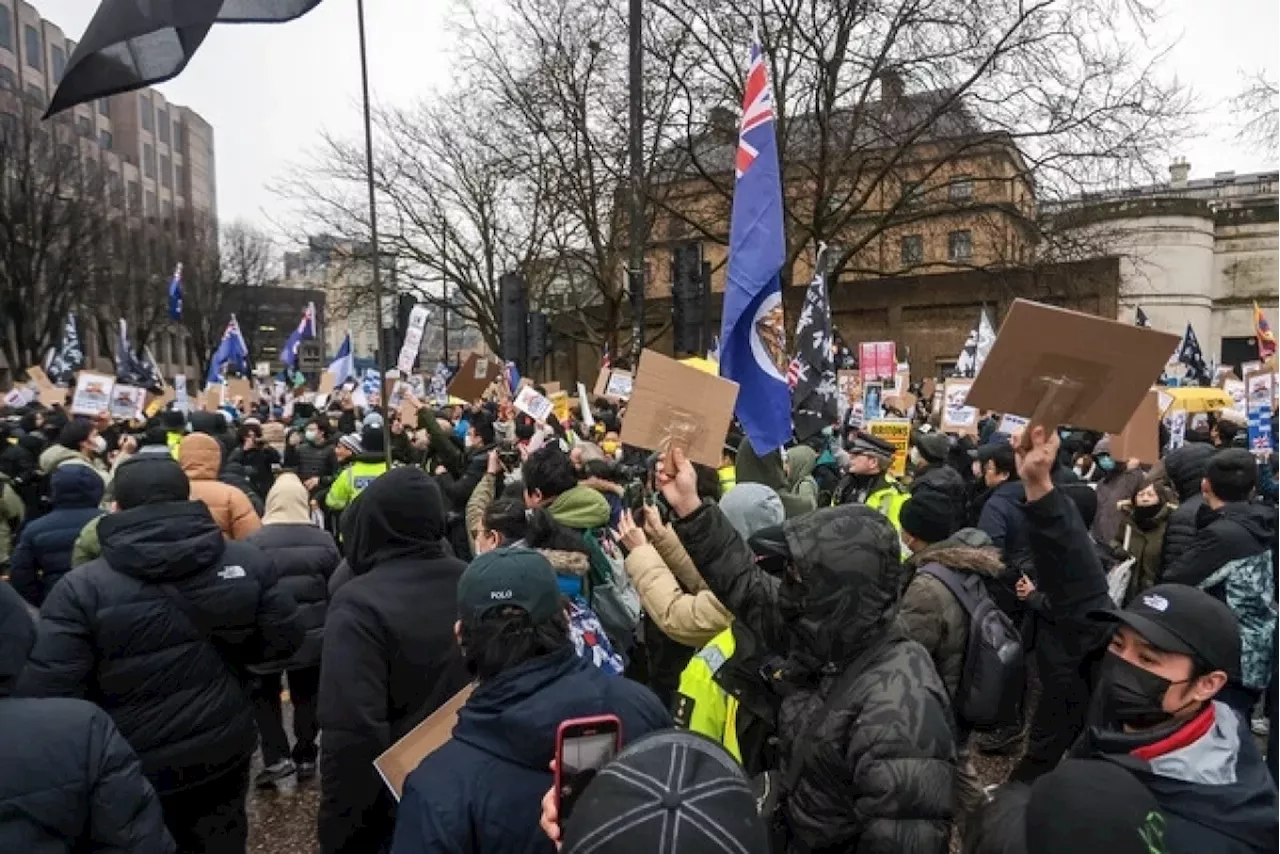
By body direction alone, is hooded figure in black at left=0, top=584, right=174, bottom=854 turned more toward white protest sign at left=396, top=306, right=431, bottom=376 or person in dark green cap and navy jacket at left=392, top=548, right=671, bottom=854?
the white protest sign

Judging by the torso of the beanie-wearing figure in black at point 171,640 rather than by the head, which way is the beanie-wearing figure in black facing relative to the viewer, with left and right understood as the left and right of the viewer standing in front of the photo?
facing away from the viewer

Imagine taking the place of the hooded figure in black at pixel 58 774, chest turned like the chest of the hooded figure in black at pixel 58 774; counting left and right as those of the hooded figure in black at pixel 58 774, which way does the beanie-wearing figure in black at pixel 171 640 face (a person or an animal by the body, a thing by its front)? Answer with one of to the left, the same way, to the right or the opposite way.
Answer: the same way

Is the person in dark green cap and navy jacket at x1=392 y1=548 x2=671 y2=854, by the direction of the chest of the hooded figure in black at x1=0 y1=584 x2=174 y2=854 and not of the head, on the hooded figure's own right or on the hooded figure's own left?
on the hooded figure's own right

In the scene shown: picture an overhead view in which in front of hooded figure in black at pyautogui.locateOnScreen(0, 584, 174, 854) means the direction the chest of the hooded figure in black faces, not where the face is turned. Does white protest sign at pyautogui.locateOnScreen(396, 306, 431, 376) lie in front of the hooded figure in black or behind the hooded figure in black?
in front

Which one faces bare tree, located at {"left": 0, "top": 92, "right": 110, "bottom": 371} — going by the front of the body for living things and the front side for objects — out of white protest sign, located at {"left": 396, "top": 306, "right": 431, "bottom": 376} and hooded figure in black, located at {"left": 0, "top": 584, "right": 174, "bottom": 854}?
the hooded figure in black

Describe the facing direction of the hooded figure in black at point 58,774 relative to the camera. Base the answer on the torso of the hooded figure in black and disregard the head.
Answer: away from the camera

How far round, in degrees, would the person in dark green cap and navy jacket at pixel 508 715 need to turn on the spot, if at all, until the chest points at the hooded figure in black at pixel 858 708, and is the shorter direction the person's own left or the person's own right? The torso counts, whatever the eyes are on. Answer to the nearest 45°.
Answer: approximately 90° to the person's own right

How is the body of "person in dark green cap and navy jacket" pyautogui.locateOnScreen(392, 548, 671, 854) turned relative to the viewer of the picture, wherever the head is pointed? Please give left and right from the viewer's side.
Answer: facing away from the viewer

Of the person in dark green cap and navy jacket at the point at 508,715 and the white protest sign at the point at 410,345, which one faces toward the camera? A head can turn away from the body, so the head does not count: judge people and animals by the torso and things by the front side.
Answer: the white protest sign

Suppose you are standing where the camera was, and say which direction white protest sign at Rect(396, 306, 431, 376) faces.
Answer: facing the viewer

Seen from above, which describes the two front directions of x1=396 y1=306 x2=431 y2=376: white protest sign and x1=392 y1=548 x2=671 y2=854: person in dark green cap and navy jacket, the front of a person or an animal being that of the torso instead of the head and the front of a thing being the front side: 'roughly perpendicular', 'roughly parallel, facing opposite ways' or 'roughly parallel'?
roughly parallel, facing opposite ways

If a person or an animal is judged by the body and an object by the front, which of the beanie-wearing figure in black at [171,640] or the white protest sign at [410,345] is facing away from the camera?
the beanie-wearing figure in black

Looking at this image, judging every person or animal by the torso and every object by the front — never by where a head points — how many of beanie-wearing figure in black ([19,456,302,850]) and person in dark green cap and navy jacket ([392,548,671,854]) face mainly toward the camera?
0

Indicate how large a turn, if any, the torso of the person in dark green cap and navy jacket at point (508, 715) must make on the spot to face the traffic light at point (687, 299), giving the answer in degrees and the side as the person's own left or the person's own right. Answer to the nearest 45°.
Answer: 0° — they already face it

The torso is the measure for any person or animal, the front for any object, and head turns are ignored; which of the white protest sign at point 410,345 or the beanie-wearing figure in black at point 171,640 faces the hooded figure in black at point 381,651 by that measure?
the white protest sign

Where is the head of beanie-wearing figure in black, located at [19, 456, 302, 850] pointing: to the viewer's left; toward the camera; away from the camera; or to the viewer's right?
away from the camera

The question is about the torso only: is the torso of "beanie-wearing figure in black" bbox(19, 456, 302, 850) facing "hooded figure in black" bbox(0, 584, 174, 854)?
no

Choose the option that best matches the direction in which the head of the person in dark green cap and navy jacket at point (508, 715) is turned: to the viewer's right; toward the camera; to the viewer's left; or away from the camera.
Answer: away from the camera

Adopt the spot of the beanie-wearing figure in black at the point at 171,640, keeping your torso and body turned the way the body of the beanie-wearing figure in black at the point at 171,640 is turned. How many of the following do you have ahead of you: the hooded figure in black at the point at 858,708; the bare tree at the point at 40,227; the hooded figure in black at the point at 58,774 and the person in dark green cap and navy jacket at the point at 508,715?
1

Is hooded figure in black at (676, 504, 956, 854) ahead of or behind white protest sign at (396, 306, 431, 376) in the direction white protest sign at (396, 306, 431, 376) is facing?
ahead

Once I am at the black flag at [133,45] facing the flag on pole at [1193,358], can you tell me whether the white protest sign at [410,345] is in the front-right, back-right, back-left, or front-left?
front-left
